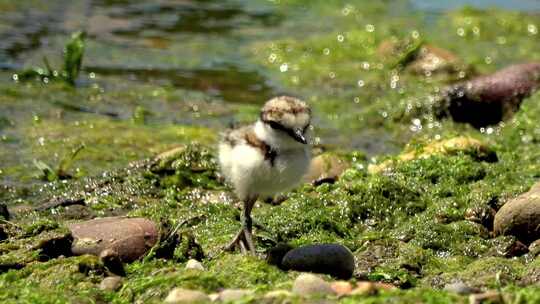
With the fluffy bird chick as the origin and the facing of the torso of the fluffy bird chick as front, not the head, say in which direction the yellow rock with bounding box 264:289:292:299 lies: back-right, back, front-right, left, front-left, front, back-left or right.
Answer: front-right

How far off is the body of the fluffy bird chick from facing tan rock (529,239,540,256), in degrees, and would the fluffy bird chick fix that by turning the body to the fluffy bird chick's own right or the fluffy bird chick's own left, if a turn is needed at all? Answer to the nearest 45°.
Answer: approximately 45° to the fluffy bird chick's own left

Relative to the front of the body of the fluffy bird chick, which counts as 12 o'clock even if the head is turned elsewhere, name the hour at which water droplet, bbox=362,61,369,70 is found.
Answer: The water droplet is roughly at 8 o'clock from the fluffy bird chick.

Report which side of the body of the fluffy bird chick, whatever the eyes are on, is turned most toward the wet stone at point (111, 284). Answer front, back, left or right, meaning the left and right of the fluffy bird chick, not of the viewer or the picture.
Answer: right

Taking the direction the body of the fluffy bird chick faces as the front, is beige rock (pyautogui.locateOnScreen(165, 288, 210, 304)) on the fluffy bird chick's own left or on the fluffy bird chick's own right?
on the fluffy bird chick's own right

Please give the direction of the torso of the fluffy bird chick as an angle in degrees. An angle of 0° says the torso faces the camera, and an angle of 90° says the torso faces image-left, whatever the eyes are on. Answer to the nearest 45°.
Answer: approximately 315°

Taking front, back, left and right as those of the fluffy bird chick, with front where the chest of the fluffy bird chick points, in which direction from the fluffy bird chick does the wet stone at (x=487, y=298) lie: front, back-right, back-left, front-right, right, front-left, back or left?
front

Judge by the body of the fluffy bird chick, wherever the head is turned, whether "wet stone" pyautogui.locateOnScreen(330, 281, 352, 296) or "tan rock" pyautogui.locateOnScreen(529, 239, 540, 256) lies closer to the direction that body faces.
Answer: the wet stone

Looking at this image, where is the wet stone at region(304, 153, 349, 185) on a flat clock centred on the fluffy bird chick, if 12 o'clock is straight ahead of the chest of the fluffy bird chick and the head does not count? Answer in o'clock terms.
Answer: The wet stone is roughly at 8 o'clock from the fluffy bird chick.

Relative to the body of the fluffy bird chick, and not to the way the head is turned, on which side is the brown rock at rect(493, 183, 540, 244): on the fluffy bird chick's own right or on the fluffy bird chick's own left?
on the fluffy bird chick's own left
